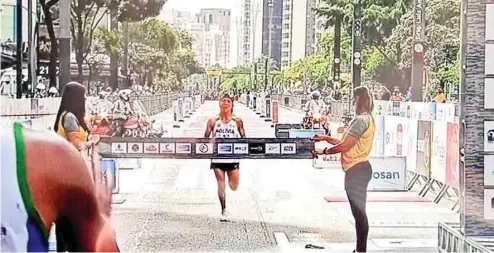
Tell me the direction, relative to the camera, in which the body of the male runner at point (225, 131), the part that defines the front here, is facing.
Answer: toward the camera

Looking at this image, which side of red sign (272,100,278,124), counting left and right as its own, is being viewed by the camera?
front
